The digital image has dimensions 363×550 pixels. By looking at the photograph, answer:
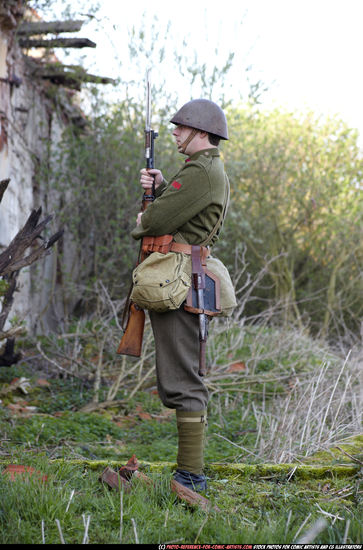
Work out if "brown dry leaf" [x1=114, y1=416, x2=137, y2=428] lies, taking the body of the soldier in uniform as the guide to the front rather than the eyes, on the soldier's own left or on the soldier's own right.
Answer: on the soldier's own right

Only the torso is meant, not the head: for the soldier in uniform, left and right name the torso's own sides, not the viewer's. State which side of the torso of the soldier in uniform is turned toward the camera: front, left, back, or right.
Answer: left

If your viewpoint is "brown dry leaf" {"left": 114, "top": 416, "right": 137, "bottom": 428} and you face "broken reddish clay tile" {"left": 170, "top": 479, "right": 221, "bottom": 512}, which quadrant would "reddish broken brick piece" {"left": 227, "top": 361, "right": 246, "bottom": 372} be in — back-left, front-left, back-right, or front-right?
back-left

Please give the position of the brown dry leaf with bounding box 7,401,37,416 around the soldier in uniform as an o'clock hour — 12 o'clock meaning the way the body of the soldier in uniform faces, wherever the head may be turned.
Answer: The brown dry leaf is roughly at 2 o'clock from the soldier in uniform.

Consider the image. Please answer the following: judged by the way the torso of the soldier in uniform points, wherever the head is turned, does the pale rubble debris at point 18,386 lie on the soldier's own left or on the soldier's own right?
on the soldier's own right

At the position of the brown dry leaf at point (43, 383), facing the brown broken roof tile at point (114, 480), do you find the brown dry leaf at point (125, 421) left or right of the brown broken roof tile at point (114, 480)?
left
